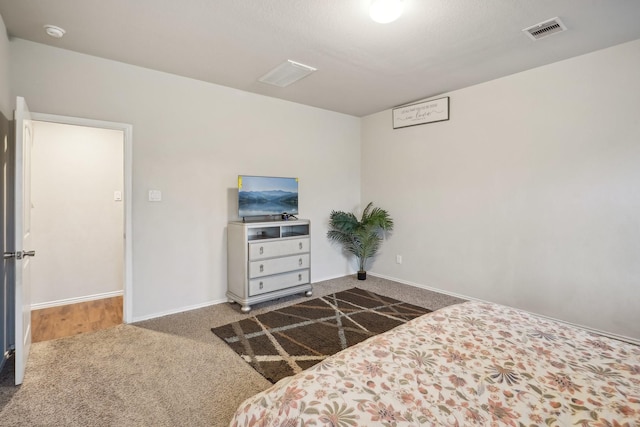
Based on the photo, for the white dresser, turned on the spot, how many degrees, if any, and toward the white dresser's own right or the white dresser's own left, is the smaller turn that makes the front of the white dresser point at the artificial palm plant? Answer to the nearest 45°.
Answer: approximately 90° to the white dresser's own left

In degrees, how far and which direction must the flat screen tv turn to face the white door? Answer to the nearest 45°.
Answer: approximately 90° to its right

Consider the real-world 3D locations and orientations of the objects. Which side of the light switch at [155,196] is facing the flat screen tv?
left

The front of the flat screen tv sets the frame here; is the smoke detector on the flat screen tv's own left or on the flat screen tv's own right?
on the flat screen tv's own right

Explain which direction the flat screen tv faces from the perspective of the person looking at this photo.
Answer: facing the viewer and to the right of the viewer

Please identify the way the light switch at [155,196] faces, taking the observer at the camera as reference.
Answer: facing the viewer

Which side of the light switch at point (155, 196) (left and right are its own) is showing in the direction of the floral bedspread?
front

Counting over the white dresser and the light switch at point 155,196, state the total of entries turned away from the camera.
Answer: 0

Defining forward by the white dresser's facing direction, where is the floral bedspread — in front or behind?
in front

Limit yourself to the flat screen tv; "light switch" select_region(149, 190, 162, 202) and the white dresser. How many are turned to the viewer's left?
0

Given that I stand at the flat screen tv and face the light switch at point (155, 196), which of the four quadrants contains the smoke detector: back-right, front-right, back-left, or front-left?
front-left
